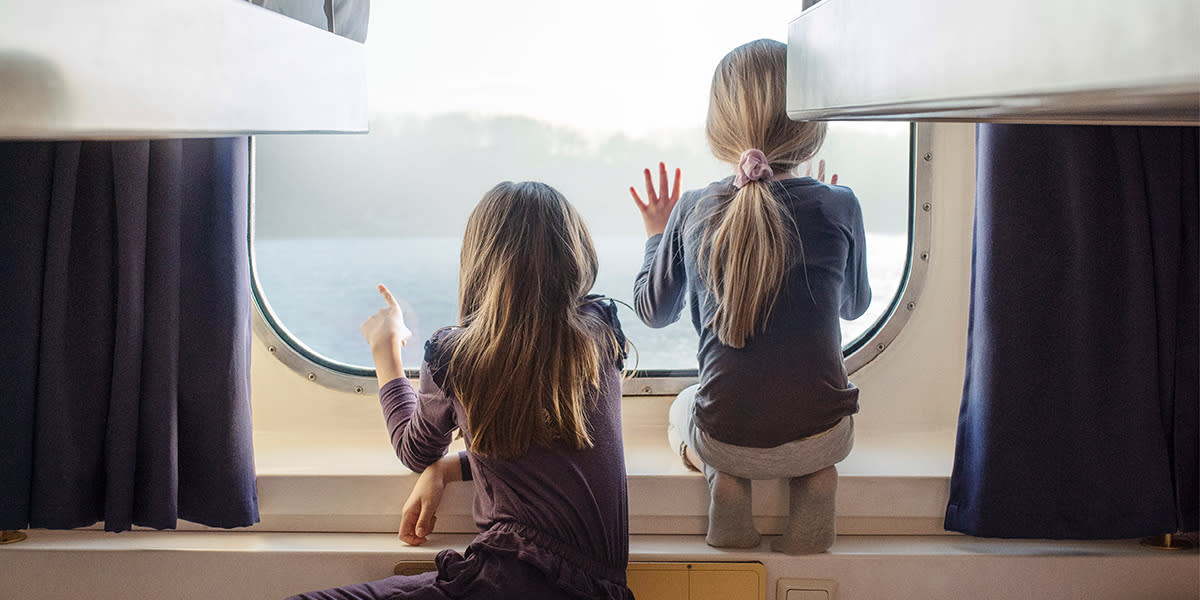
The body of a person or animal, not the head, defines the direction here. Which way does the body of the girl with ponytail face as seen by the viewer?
away from the camera

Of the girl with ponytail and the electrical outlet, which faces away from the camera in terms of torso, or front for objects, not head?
the girl with ponytail

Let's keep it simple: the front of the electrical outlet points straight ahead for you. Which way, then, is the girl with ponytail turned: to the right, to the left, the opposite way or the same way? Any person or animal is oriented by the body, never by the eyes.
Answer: the opposite way

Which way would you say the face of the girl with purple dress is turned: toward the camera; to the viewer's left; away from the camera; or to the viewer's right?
away from the camera

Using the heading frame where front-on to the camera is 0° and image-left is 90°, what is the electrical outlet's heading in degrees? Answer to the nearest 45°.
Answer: approximately 0°

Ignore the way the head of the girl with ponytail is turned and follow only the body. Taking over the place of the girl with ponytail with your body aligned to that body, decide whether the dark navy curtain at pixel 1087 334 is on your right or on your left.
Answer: on your right

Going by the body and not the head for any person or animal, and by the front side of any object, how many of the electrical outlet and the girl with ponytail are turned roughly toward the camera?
1

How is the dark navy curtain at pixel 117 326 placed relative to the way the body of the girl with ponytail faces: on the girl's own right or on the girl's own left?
on the girl's own left

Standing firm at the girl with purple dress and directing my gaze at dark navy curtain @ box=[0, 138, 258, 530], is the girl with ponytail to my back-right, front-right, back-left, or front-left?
back-right

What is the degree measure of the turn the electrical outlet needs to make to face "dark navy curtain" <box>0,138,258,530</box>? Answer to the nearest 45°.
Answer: approximately 90° to its right

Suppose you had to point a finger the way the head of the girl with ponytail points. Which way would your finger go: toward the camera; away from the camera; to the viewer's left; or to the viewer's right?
away from the camera
